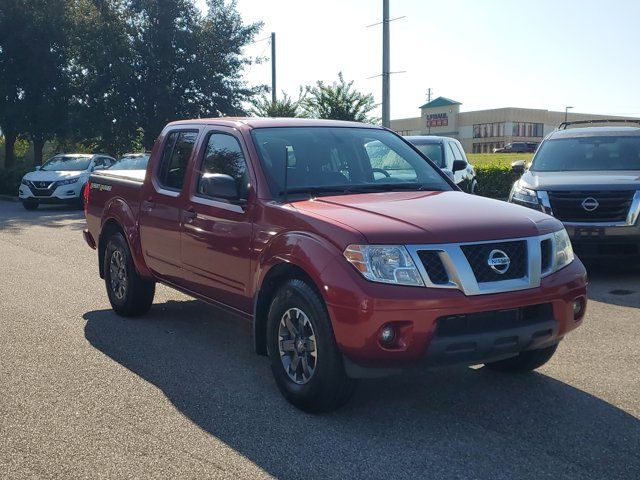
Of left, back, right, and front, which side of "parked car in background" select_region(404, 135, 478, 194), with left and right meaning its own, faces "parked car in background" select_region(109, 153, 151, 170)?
right

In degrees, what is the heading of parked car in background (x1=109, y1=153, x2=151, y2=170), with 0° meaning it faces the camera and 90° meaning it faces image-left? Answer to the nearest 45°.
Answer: approximately 45°

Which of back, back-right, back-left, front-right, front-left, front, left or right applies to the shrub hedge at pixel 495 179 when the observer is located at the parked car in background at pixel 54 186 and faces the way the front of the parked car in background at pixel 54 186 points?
back-left

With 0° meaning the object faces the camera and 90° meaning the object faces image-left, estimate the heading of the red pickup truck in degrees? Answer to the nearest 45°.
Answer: approximately 315°

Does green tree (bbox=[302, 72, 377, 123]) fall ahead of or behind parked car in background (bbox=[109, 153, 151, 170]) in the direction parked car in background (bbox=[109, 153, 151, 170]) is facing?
behind

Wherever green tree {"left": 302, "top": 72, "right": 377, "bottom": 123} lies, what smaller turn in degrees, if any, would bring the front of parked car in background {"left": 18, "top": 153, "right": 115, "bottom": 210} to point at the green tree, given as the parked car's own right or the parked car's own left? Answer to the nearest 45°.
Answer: approximately 135° to the parked car's own left

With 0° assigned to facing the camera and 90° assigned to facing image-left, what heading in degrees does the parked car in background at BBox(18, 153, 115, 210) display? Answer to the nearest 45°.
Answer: approximately 45°

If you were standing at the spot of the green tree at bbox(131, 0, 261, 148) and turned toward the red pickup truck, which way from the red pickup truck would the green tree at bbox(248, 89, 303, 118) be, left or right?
left

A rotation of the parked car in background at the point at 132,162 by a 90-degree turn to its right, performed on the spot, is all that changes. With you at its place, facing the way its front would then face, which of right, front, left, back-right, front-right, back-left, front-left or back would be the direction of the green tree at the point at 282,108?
right

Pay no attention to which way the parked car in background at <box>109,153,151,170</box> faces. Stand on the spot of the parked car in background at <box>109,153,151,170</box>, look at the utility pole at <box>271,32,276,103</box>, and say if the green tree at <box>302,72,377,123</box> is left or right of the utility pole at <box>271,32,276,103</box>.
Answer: right

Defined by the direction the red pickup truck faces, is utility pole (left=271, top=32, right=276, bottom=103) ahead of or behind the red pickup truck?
behind

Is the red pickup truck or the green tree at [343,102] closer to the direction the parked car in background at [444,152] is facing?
the red pickup truck

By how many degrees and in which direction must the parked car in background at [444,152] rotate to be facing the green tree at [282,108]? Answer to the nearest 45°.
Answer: approximately 90° to its right
